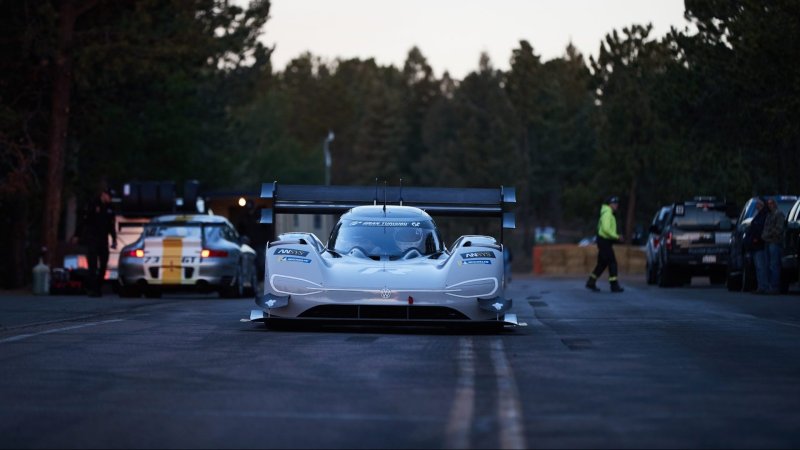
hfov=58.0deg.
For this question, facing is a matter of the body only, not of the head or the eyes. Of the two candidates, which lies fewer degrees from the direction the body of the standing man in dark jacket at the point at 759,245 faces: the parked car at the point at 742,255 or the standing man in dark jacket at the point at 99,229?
the standing man in dark jacket

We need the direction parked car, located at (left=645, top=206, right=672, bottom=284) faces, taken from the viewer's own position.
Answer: facing away from the viewer

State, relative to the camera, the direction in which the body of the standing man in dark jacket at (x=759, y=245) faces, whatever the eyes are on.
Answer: to the viewer's left

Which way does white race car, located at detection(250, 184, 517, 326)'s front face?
toward the camera

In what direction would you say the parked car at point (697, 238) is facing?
away from the camera

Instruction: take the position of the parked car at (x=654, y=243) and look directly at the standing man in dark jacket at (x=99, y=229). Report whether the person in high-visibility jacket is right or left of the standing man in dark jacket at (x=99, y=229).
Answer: left

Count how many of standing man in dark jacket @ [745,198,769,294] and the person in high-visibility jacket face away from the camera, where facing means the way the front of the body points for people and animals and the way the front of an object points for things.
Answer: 0
